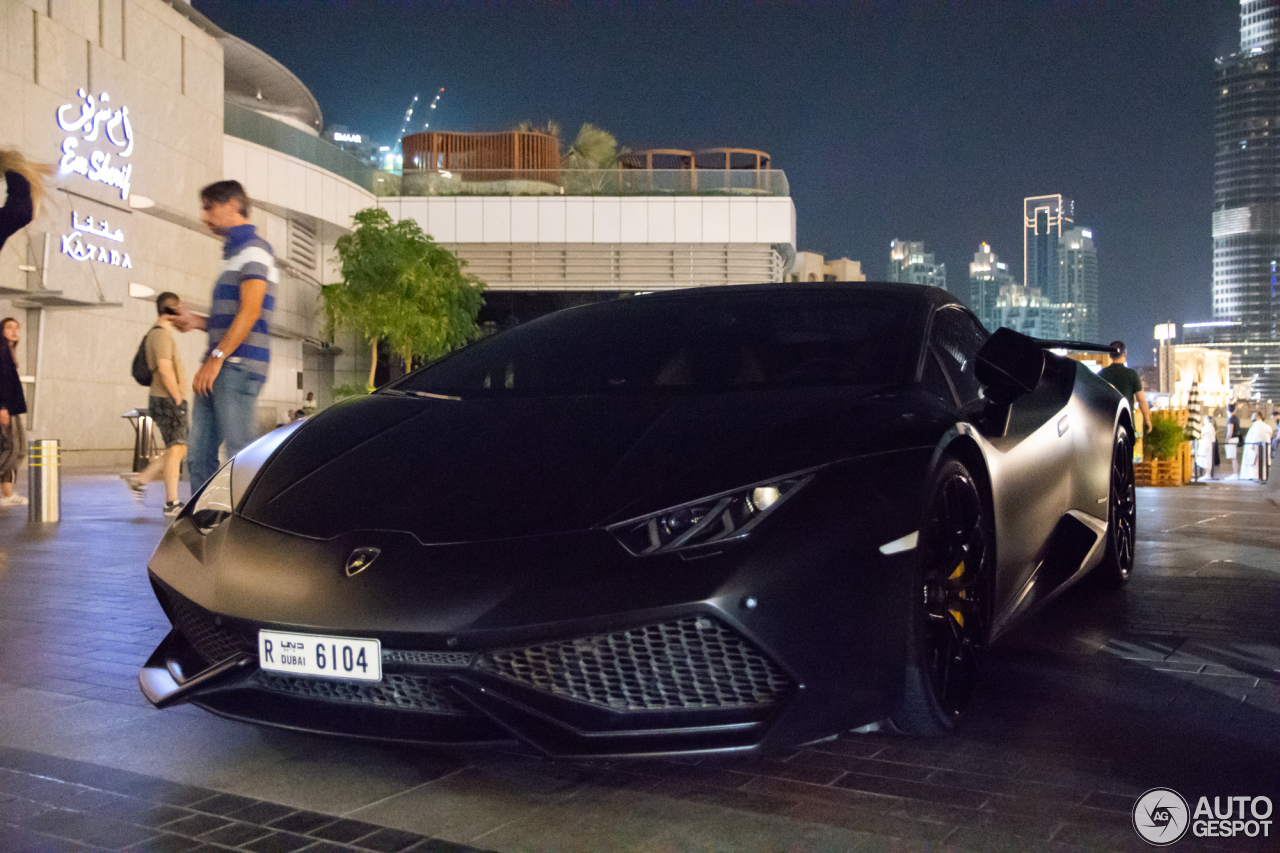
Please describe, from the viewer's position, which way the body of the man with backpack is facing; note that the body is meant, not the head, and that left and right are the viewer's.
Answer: facing to the right of the viewer

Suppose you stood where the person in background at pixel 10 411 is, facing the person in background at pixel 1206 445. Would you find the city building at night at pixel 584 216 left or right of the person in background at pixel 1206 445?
left

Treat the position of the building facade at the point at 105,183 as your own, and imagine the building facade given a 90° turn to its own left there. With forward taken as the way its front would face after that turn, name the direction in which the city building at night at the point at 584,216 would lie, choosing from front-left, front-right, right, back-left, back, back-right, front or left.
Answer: front

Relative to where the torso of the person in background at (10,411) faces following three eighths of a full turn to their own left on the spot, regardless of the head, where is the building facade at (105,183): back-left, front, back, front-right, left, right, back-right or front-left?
front-right

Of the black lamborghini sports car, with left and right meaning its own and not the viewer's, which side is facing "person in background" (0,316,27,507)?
right

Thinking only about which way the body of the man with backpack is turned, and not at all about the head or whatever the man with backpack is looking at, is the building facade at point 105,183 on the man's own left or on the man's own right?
on the man's own left

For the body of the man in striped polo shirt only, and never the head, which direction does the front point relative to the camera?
to the viewer's left

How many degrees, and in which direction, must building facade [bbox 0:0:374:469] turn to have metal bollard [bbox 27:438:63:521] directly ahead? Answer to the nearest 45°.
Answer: approximately 45° to its right

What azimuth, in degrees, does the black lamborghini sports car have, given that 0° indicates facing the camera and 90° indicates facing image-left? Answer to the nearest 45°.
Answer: approximately 45°
